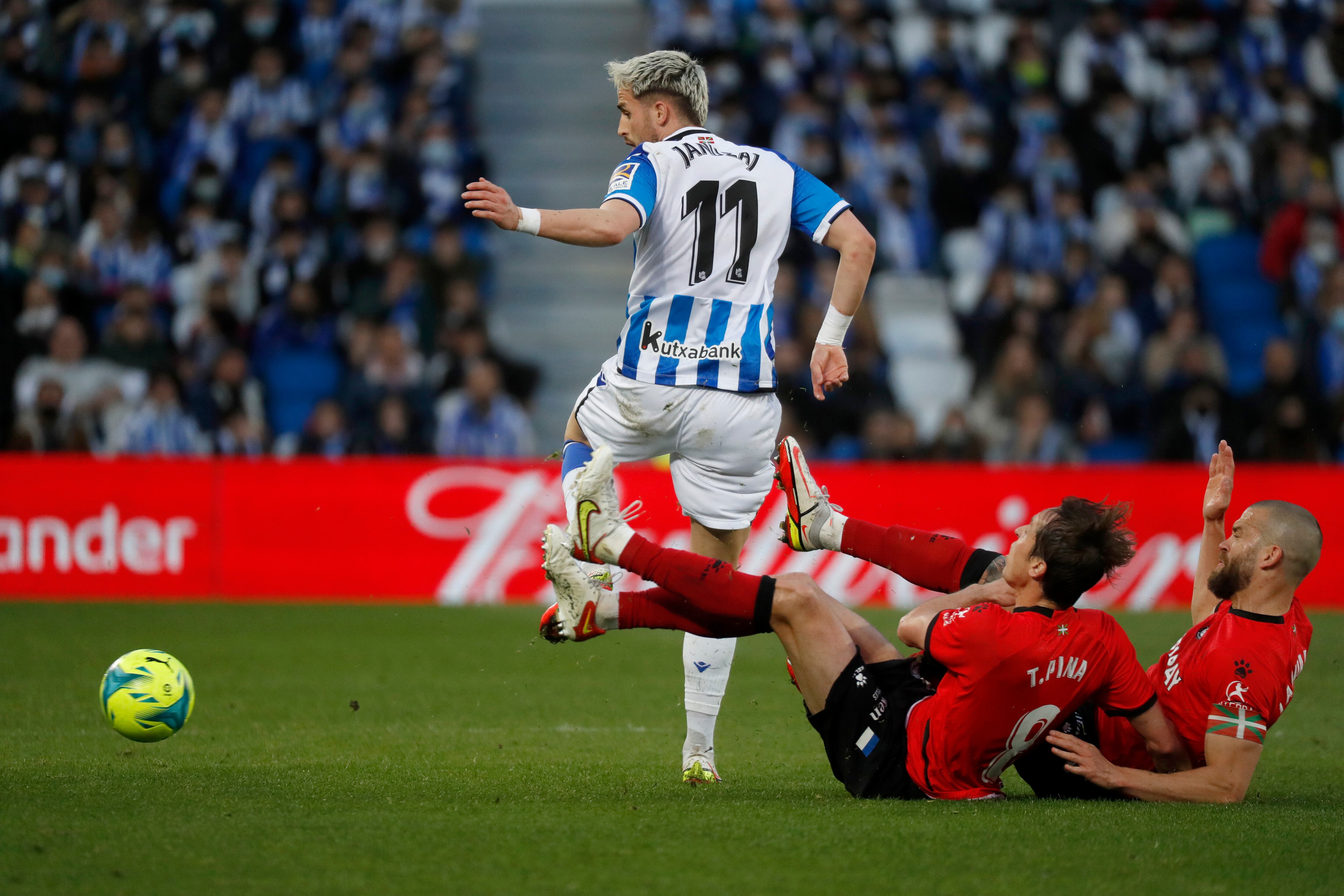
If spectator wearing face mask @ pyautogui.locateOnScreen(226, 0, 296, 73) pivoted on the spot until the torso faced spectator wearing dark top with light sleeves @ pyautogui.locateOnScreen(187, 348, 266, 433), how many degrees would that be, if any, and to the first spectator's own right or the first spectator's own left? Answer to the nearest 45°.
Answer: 0° — they already face them

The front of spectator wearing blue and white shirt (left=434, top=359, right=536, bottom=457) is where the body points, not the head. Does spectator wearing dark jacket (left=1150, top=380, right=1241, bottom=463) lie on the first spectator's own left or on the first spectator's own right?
on the first spectator's own left

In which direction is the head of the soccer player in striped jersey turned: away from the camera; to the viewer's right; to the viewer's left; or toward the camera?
to the viewer's left

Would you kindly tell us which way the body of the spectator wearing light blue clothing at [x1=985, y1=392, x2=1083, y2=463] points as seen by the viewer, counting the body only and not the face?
toward the camera

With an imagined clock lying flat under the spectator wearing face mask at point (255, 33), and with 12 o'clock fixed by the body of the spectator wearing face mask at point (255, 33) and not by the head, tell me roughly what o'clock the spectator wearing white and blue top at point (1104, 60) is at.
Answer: the spectator wearing white and blue top at point (1104, 60) is roughly at 9 o'clock from the spectator wearing face mask at point (255, 33).

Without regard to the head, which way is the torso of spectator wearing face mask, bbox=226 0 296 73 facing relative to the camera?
toward the camera

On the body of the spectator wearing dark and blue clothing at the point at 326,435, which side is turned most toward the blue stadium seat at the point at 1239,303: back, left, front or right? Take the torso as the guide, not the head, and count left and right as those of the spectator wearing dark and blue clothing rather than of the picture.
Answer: left

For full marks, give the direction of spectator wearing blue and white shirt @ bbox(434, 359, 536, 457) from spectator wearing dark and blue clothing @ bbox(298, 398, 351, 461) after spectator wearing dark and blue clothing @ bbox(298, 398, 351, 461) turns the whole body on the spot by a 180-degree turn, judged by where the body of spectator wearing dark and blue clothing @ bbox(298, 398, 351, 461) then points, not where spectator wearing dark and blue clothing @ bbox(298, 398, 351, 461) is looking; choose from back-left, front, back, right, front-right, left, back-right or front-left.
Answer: right

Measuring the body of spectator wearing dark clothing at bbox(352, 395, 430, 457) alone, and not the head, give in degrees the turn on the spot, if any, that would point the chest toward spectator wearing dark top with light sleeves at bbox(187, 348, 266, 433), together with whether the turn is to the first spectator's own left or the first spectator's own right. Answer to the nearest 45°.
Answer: approximately 90° to the first spectator's own right

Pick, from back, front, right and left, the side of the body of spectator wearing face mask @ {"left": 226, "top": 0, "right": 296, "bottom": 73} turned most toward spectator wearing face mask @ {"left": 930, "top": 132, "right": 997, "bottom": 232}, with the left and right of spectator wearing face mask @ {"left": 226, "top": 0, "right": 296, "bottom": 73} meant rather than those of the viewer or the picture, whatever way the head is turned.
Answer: left
